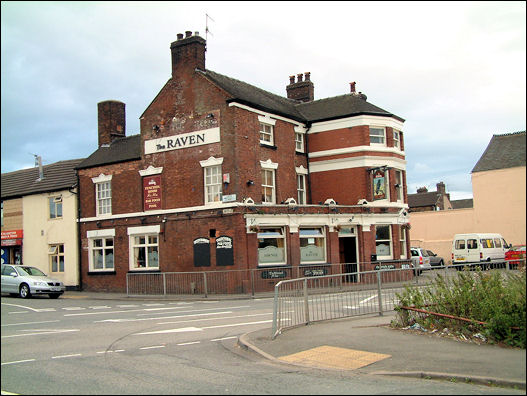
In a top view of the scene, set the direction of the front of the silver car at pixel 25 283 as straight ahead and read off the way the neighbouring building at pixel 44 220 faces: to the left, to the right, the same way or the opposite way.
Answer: to the right

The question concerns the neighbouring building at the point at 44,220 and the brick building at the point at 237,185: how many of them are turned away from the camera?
0

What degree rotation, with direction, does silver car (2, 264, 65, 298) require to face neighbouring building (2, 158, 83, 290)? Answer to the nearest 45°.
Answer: approximately 135° to its left

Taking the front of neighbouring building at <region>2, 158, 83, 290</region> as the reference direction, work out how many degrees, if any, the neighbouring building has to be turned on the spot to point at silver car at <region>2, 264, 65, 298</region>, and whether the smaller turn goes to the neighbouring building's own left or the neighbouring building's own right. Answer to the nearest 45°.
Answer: approximately 45° to the neighbouring building's own left

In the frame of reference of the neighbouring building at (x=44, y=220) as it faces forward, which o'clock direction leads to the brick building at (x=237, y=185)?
The brick building is roughly at 9 o'clock from the neighbouring building.

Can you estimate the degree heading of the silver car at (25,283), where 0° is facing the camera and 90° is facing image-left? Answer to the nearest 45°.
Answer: approximately 315°

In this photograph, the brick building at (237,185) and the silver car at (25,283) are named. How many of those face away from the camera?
0

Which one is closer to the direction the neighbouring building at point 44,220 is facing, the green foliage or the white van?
the green foliage

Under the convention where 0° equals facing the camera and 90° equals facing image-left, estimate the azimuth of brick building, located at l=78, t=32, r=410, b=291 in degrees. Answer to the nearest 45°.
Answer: approximately 315°

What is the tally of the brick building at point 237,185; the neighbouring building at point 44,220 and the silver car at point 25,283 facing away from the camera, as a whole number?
0
